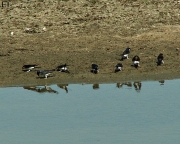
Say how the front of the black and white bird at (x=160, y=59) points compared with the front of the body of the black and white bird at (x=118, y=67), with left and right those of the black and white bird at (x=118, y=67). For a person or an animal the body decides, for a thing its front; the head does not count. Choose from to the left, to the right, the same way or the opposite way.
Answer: the same way
